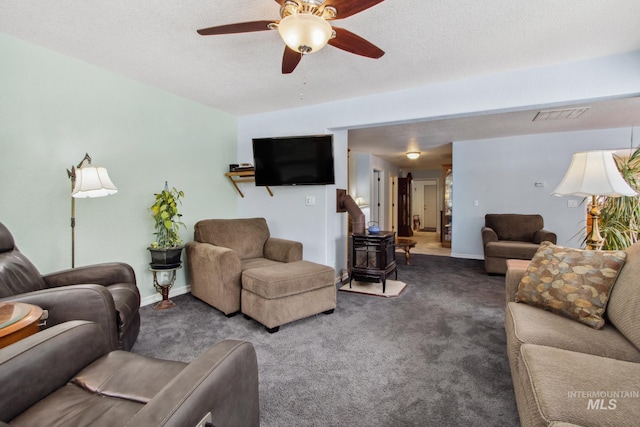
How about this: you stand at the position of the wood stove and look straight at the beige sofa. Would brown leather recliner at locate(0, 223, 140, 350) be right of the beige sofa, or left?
right

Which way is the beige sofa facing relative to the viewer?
to the viewer's left

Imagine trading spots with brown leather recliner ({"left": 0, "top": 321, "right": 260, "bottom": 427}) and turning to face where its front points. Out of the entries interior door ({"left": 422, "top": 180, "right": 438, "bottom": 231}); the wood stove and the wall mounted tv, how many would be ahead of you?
3

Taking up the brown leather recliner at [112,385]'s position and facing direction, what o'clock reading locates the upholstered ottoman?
The upholstered ottoman is roughly at 12 o'clock from the brown leather recliner.

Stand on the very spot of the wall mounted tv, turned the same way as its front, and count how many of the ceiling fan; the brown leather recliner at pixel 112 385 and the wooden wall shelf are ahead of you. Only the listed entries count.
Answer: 2

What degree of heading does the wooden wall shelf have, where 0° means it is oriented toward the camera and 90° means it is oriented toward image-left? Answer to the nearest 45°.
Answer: approximately 45°

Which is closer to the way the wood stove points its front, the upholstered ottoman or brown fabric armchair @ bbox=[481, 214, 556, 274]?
the upholstered ottoman
